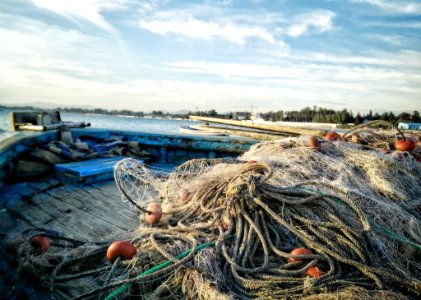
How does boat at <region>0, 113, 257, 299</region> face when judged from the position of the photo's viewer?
facing away from the viewer and to the left of the viewer
